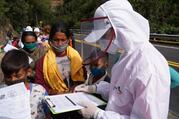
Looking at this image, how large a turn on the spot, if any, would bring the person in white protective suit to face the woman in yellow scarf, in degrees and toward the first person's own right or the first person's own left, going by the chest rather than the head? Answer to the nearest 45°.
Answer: approximately 45° to the first person's own right

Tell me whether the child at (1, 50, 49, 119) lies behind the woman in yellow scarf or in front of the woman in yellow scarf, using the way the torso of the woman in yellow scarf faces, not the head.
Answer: in front

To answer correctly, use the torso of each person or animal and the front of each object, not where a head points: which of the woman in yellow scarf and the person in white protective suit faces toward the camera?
the woman in yellow scarf

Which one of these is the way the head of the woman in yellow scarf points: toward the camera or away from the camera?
toward the camera

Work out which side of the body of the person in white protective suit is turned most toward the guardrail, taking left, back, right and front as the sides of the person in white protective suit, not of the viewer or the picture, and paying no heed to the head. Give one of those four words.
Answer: right

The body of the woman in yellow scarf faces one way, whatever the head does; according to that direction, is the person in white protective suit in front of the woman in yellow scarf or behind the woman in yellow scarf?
in front

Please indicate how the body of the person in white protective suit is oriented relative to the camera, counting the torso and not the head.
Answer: to the viewer's left

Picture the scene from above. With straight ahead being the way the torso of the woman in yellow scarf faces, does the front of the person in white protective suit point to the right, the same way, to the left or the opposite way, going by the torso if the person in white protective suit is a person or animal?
to the right

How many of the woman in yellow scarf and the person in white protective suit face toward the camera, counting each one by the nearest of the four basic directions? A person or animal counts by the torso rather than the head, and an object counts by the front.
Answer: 1

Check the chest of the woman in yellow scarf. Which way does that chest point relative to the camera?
toward the camera

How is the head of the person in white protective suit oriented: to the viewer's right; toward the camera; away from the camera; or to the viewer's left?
to the viewer's left
